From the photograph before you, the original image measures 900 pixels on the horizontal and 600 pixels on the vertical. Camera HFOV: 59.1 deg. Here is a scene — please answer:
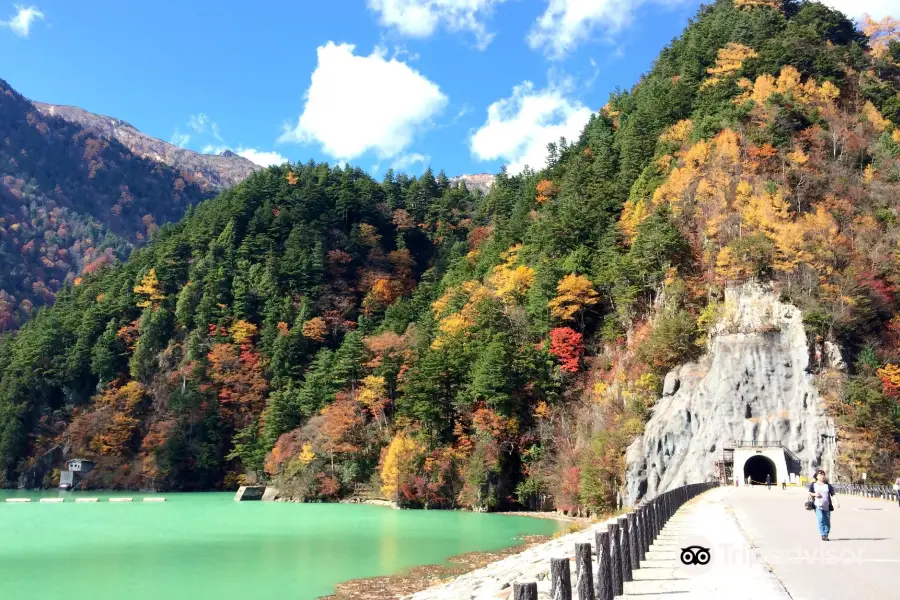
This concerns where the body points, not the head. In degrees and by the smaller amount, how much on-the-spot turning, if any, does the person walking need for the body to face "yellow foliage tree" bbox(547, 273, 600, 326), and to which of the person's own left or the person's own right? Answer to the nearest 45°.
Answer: approximately 135° to the person's own right

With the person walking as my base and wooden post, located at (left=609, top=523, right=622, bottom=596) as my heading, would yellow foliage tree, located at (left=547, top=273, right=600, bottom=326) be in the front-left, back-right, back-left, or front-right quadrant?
back-right

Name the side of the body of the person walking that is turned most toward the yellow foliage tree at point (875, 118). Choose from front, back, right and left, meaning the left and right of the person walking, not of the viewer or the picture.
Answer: back

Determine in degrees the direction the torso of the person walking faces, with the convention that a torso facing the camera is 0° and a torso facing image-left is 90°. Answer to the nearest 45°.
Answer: approximately 0°

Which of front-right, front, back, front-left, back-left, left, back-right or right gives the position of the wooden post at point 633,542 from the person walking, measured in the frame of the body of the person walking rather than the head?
front-right

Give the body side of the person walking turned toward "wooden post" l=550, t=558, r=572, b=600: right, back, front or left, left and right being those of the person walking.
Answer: front

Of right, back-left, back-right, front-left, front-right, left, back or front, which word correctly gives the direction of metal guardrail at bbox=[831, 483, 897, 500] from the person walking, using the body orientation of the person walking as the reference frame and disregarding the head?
back

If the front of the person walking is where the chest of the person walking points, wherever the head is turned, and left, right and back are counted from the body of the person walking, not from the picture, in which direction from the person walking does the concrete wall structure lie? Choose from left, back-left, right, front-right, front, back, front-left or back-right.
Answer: back

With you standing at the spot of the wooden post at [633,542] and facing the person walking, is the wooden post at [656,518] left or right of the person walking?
left

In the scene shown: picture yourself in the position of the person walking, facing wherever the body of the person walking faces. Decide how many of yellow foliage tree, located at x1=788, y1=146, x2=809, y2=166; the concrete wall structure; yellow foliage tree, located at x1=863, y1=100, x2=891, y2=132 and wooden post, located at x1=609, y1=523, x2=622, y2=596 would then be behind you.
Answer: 3

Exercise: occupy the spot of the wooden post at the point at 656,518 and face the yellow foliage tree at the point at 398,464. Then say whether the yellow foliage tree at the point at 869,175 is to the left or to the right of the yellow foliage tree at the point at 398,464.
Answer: right

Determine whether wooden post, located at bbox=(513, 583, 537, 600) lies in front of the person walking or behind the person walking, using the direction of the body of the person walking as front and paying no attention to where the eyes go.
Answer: in front
